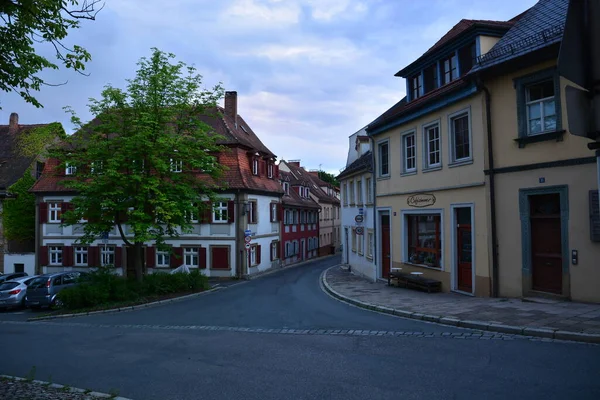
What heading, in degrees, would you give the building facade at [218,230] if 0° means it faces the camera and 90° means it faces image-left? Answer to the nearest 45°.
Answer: approximately 0°

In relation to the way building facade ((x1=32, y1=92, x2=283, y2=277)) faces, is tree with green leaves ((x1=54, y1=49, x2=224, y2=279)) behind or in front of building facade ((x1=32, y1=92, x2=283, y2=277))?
in front

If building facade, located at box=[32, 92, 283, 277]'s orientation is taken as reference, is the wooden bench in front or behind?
in front

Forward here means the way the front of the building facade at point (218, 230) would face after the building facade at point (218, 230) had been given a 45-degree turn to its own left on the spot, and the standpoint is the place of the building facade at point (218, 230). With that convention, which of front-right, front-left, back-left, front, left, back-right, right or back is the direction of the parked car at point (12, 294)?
right

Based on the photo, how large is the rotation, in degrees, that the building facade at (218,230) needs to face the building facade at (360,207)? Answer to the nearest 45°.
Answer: approximately 45° to its left

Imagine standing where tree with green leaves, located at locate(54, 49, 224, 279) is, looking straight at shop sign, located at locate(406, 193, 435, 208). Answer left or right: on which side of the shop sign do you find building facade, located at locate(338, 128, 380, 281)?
left

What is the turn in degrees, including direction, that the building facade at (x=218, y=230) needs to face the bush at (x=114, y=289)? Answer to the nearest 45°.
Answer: approximately 45° to its right

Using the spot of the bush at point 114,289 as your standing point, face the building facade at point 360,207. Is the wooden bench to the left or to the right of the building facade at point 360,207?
right
